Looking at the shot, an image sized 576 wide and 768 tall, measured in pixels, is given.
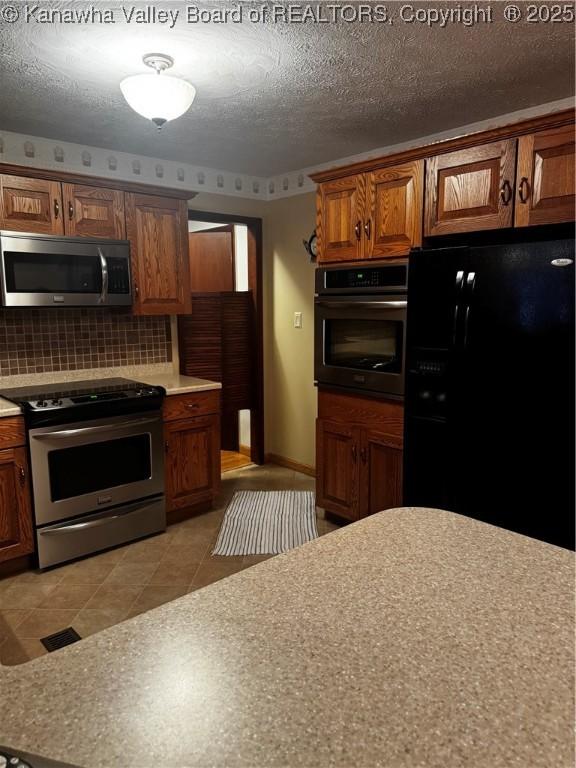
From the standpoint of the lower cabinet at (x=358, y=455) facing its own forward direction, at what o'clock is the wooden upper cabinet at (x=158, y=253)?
The wooden upper cabinet is roughly at 2 o'clock from the lower cabinet.

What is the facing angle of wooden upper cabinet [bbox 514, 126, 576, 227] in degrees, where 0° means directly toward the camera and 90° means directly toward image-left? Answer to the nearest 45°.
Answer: approximately 45°

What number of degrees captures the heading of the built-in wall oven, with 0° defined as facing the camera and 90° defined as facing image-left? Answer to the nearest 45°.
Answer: approximately 45°

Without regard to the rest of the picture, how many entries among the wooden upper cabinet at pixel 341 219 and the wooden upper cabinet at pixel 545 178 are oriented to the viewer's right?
0

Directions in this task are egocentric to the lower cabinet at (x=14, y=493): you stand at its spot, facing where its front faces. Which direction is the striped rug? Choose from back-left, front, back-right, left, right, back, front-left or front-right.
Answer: front-left

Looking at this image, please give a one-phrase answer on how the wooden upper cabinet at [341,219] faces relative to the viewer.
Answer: facing the viewer and to the left of the viewer

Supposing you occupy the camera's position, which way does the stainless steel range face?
facing the viewer and to the right of the viewer

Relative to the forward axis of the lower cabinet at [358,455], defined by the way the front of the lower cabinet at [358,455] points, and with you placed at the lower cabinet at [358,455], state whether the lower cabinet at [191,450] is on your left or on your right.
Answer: on your right

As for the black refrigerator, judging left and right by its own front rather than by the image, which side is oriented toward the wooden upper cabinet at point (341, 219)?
right

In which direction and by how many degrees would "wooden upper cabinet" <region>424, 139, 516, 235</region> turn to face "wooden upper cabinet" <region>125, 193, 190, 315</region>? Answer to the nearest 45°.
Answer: approximately 45° to its right

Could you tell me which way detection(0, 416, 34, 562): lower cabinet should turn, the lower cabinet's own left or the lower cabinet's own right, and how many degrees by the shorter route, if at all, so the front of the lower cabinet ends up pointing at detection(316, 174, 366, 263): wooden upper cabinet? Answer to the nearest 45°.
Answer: approximately 45° to the lower cabinet's own left
